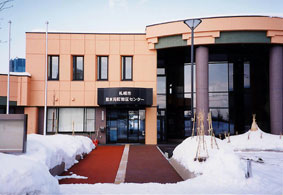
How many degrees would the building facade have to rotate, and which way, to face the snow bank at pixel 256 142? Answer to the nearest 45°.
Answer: approximately 45° to its left

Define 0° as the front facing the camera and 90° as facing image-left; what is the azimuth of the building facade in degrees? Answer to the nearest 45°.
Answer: approximately 0°

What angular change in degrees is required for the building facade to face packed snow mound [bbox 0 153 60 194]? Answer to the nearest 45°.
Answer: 0° — it already faces it

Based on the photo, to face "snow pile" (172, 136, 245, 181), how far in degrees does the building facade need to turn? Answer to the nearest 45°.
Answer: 0° — it already faces it
